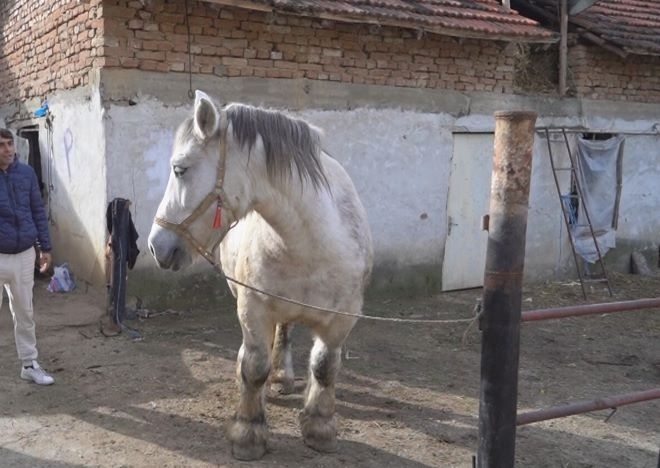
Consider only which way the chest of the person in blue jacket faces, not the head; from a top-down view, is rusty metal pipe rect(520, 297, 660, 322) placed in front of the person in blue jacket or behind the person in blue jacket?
in front

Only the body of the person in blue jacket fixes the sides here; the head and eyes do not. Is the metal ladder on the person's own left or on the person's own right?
on the person's own left

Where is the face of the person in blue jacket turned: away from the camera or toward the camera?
toward the camera

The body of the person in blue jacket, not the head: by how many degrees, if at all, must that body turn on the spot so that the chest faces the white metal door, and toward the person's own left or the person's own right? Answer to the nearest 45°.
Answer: approximately 90° to the person's own left

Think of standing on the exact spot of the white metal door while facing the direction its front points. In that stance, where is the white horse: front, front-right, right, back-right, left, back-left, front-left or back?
front

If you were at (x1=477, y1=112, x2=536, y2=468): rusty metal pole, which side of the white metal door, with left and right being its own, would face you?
front

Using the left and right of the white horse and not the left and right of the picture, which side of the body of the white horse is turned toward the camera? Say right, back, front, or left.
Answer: front

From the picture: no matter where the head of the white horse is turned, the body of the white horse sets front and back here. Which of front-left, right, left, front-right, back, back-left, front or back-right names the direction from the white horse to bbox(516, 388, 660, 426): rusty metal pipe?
front-left

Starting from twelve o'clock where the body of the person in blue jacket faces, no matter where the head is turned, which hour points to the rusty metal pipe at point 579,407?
The rusty metal pipe is roughly at 11 o'clock from the person in blue jacket.

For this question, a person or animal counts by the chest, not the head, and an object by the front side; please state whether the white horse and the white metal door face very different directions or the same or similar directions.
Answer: same or similar directions

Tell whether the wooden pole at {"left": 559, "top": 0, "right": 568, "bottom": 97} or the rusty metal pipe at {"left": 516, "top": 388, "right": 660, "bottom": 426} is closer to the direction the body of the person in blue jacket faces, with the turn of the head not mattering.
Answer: the rusty metal pipe

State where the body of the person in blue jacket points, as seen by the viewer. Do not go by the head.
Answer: toward the camera

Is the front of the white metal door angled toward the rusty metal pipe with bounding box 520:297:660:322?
yes

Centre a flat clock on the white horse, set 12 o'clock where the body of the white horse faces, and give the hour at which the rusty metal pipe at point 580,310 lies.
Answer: The rusty metal pipe is roughly at 10 o'clock from the white horse.
